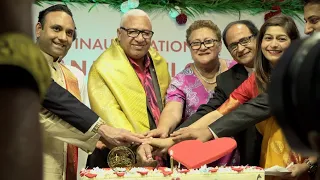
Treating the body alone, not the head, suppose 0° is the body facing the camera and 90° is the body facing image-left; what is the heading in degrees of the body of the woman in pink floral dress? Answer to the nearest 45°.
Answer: approximately 0°

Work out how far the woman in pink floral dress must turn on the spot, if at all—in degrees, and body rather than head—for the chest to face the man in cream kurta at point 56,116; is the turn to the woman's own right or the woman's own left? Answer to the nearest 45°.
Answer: approximately 90° to the woman's own right

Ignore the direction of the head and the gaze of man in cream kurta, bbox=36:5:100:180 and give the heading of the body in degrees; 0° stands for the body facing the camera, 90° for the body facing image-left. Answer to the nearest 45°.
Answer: approximately 315°

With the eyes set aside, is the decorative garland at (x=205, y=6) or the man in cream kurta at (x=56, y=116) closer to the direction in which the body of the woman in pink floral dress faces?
the man in cream kurta

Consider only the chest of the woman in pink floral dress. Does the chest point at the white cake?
yes

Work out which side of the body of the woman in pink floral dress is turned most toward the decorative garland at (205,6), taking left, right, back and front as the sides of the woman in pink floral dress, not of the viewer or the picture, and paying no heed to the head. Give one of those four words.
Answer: back

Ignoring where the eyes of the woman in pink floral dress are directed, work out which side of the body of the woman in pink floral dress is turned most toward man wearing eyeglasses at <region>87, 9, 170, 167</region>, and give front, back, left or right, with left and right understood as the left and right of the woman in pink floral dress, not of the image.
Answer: right

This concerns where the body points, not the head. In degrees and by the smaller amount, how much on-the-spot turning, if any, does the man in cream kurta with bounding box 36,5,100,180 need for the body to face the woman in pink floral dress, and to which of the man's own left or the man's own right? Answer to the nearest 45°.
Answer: approximately 45° to the man's own left

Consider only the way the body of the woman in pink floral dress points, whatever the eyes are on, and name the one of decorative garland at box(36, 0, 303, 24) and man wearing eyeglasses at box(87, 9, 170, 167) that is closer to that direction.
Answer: the man wearing eyeglasses

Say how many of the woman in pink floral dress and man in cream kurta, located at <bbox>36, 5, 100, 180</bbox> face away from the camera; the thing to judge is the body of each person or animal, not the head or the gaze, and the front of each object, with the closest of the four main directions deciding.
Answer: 0
